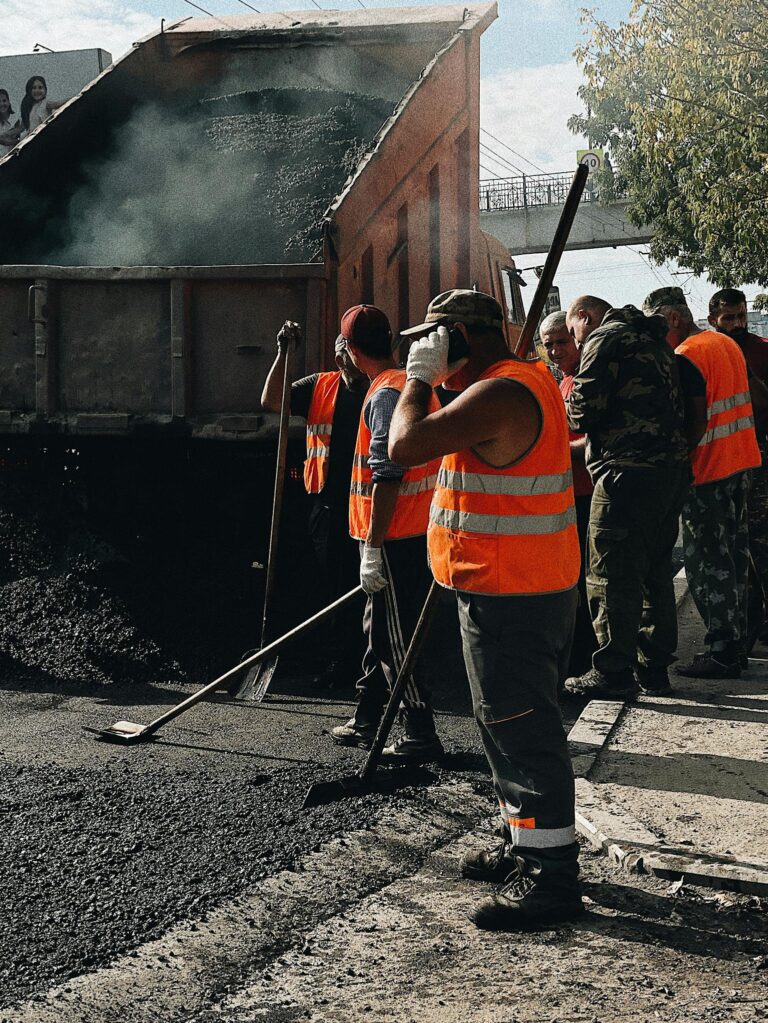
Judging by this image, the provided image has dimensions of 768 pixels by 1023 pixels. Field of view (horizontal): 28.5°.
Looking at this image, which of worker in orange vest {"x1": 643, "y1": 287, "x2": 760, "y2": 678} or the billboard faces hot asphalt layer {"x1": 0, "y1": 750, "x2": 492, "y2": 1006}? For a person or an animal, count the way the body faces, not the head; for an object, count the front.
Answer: the billboard

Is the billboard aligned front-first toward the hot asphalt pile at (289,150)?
yes

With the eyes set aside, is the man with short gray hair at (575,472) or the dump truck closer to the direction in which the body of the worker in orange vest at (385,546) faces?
the dump truck

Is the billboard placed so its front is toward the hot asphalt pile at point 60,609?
yes

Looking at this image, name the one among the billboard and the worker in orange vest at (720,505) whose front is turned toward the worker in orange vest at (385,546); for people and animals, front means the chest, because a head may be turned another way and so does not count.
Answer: the billboard

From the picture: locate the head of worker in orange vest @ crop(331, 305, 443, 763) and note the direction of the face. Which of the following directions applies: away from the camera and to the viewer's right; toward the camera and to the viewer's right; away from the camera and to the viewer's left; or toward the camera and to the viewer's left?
away from the camera and to the viewer's left
